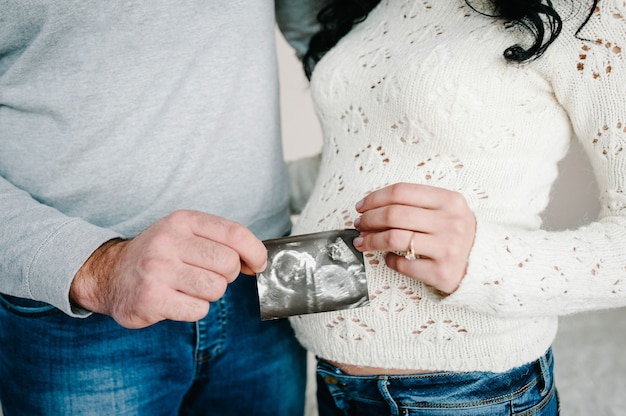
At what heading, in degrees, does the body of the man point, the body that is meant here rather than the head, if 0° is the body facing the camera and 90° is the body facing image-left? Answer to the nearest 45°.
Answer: approximately 315°
